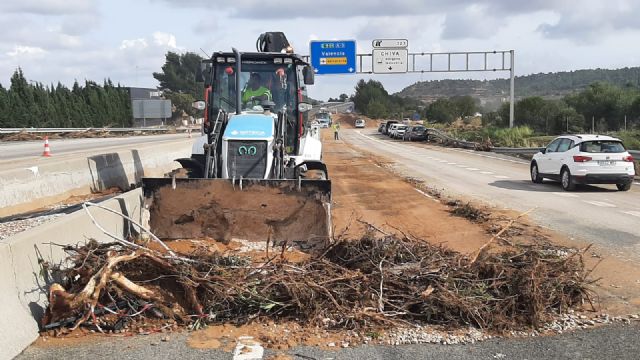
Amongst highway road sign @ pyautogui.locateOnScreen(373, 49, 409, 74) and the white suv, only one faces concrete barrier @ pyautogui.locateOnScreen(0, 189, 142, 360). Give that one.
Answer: the highway road sign

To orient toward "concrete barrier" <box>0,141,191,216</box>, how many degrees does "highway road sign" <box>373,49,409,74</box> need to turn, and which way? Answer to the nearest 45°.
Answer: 0° — it already faces it

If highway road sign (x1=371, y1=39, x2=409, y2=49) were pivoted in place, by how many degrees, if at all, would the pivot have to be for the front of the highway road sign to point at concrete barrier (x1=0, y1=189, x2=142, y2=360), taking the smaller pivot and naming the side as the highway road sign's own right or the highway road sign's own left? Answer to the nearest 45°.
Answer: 0° — it already faces it

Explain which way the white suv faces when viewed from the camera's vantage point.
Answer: facing away from the viewer and to the left of the viewer

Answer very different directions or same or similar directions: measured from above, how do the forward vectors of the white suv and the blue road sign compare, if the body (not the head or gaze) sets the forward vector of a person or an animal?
very different directions

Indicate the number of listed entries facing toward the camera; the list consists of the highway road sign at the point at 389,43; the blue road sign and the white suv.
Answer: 2

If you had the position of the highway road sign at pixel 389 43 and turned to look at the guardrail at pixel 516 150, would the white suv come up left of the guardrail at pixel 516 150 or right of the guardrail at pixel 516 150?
right

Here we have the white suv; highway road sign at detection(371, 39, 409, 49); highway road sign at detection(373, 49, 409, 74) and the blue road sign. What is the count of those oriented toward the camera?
3
